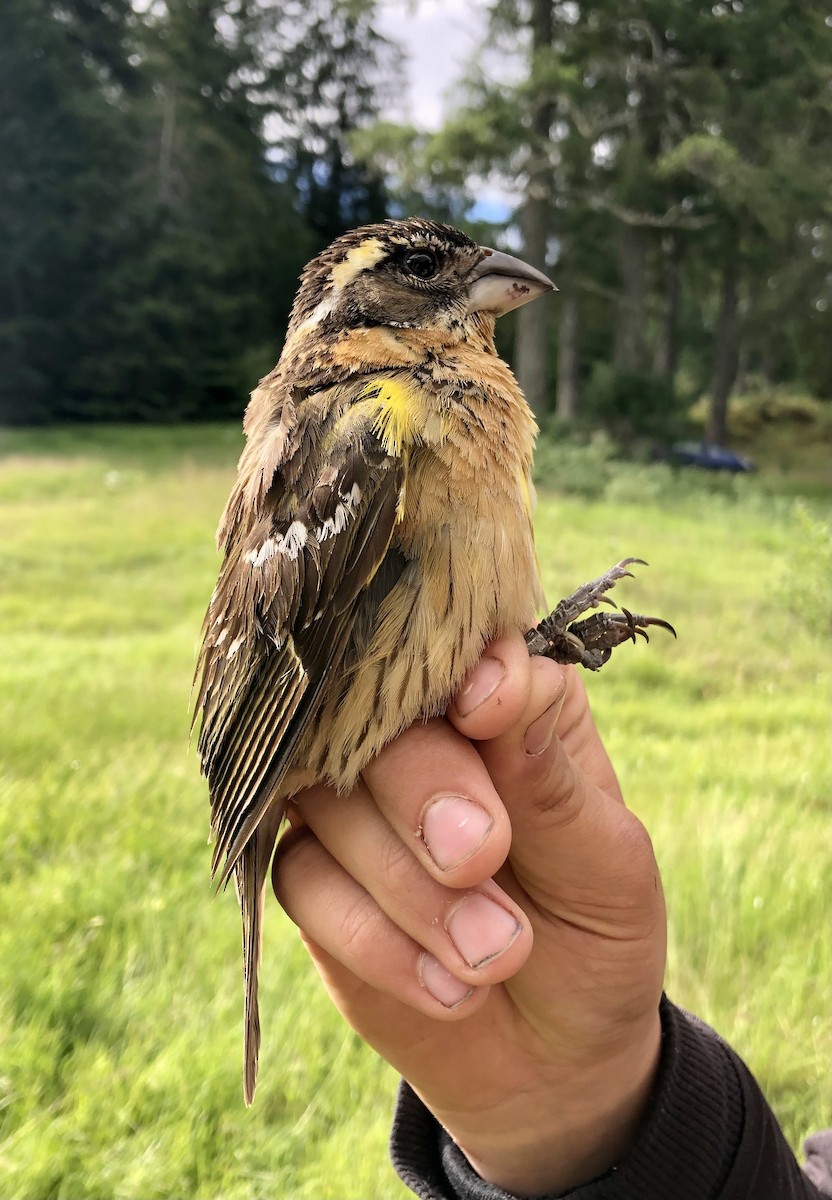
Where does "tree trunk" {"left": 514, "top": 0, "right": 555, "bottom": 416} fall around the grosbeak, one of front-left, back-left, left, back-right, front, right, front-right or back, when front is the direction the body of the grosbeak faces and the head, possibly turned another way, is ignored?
left

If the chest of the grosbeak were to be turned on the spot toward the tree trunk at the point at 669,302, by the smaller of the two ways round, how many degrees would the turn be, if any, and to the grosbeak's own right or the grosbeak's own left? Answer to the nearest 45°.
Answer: approximately 90° to the grosbeak's own left

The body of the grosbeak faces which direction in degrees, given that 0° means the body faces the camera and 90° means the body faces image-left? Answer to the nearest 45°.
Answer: approximately 270°

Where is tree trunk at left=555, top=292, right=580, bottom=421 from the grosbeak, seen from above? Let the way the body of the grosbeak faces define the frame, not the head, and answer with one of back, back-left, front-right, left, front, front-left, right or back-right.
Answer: left

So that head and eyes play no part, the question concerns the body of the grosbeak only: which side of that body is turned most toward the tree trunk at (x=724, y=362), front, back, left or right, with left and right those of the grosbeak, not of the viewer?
left

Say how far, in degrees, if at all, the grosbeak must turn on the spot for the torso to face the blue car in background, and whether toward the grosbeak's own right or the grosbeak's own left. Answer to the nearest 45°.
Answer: approximately 90° to the grosbeak's own left
